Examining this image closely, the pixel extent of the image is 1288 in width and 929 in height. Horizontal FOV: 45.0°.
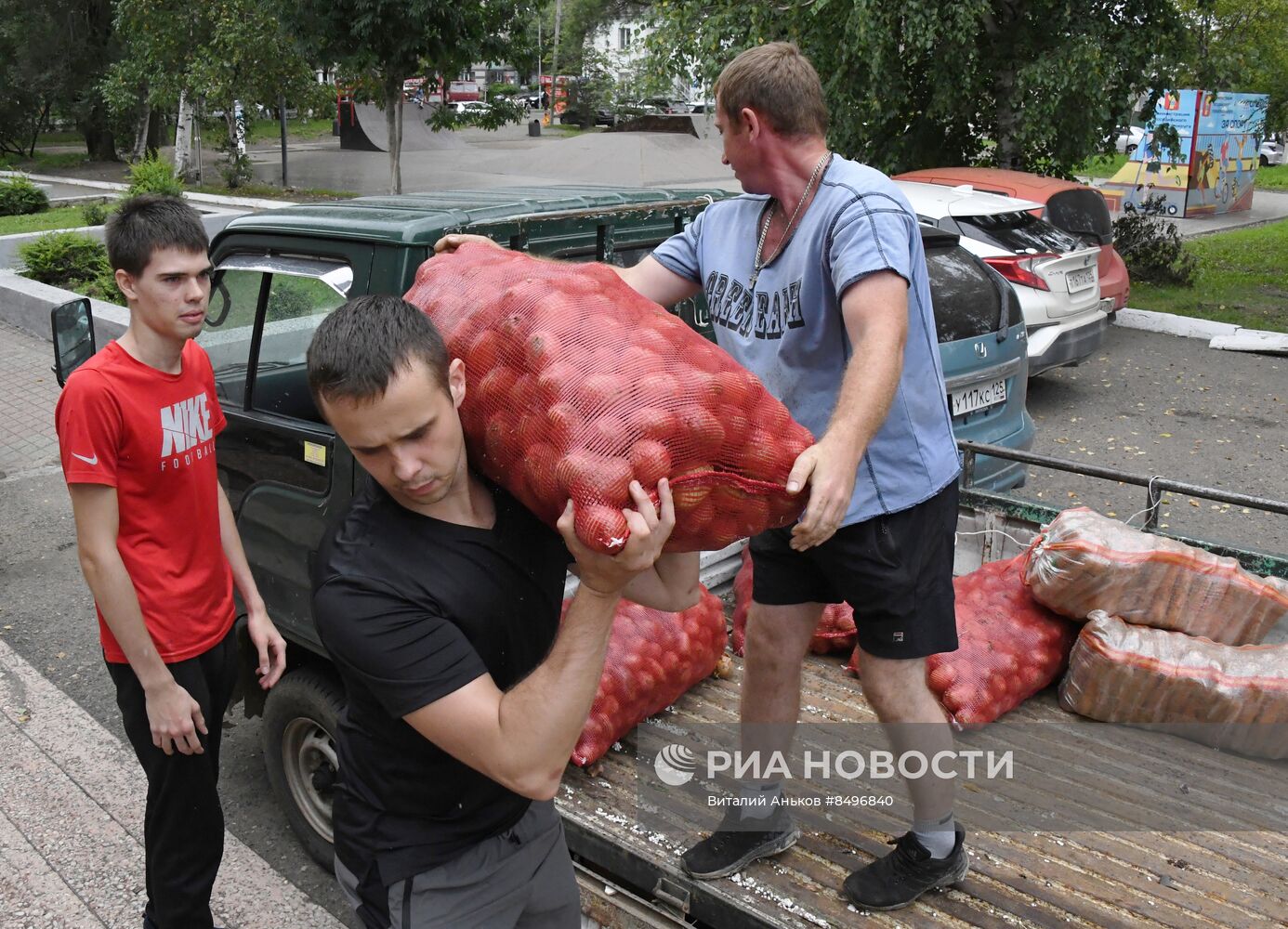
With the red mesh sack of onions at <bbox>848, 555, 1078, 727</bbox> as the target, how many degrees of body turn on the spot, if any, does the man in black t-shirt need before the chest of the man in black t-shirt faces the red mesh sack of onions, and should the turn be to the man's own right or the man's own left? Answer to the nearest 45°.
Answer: approximately 90° to the man's own left

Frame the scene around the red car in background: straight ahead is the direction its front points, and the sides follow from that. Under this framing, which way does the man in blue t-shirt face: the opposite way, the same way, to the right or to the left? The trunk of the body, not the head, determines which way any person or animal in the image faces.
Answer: to the left

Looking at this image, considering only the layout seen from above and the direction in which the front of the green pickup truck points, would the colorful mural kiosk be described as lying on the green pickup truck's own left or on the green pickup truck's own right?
on the green pickup truck's own right

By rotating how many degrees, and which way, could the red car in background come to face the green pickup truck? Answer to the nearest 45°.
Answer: approximately 135° to its left

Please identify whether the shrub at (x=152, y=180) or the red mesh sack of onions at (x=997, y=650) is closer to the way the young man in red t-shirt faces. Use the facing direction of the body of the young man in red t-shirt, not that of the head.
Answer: the red mesh sack of onions

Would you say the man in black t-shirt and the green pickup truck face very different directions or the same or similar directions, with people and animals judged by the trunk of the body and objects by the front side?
very different directions

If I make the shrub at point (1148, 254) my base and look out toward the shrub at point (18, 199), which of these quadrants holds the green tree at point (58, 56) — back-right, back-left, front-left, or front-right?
front-right

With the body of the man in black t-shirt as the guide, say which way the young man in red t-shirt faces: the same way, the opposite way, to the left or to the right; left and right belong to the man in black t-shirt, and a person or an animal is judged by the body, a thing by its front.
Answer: the same way

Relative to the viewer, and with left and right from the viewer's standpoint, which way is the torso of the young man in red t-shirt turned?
facing the viewer and to the right of the viewer

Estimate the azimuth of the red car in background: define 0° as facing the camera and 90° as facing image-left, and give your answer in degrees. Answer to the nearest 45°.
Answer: approximately 135°
